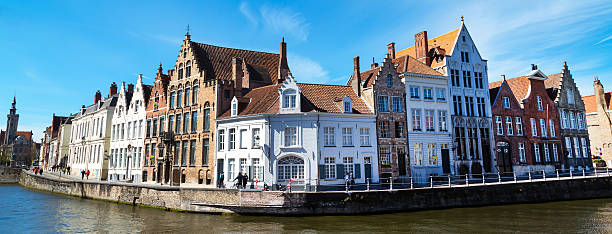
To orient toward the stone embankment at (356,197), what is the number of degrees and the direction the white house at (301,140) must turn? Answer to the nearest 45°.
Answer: approximately 45° to its left

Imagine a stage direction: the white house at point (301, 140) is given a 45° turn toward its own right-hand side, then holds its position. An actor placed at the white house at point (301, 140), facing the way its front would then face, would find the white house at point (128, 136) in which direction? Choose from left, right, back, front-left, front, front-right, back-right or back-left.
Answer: right

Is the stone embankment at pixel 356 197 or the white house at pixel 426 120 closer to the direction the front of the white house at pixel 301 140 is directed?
the stone embankment

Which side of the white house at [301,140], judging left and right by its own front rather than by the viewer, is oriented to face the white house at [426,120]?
left

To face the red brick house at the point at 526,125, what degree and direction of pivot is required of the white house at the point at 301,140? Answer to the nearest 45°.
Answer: approximately 90° to its left

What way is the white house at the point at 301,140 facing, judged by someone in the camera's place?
facing the viewer
